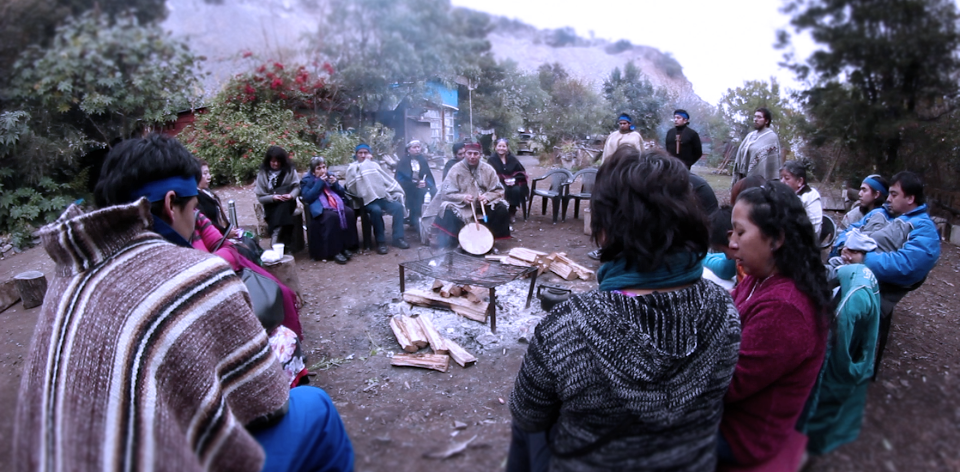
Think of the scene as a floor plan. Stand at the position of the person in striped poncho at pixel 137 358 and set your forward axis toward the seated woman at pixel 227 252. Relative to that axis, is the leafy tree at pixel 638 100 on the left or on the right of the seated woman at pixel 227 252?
right

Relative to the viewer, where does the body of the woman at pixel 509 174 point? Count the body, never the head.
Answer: toward the camera

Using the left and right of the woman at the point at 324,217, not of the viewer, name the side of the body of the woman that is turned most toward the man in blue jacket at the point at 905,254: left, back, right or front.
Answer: front

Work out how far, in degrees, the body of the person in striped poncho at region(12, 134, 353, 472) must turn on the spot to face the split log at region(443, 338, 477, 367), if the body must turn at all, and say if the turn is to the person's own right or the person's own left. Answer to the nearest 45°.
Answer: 0° — they already face it

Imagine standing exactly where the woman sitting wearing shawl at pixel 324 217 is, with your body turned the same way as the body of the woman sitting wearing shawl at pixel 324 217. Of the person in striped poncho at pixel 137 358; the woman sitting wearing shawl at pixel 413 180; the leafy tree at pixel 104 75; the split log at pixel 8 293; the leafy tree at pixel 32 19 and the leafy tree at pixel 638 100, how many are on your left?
2

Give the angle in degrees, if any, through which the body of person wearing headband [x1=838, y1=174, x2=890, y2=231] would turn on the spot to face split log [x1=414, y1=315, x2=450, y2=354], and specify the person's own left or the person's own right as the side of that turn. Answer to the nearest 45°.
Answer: approximately 45° to the person's own left

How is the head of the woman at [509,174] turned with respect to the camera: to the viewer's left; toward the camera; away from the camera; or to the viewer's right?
toward the camera

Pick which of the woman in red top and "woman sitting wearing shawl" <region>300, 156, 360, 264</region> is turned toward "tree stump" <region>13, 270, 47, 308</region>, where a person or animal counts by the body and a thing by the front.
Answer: the woman in red top

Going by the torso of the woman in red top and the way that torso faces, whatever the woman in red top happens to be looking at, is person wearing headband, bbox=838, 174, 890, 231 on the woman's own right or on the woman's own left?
on the woman's own right

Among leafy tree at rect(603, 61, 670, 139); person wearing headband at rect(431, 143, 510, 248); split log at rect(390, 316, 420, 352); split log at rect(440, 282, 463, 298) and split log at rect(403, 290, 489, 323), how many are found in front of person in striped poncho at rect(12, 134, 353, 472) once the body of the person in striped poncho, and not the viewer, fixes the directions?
5

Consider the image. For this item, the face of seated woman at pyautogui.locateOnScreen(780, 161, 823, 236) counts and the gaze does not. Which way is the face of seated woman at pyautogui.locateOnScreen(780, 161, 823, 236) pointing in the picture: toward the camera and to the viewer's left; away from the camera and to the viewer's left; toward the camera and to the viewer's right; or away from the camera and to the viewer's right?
toward the camera and to the viewer's left

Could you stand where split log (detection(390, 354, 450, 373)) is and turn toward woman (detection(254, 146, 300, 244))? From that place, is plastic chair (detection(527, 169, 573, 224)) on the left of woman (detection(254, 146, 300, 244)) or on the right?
right

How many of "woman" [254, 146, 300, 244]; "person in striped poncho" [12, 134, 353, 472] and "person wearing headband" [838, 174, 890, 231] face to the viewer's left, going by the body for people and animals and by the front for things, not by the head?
1

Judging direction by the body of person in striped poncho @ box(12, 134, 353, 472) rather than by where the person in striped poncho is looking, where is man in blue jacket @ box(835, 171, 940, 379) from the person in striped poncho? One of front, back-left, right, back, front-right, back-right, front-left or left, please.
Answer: front-right

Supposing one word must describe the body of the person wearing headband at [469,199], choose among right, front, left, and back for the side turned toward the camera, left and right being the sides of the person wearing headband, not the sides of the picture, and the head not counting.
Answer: front

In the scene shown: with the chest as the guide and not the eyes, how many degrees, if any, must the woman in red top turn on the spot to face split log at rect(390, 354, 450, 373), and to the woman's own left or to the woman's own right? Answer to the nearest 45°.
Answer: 0° — they already face it

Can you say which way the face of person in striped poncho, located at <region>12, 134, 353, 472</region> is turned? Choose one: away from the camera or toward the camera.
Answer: away from the camera

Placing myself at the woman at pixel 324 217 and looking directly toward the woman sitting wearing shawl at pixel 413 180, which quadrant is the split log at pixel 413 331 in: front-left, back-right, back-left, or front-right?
back-right

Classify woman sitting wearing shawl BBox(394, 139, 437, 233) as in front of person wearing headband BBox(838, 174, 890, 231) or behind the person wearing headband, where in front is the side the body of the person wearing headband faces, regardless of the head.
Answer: in front

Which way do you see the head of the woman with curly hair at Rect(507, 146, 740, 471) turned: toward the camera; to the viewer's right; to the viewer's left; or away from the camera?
away from the camera

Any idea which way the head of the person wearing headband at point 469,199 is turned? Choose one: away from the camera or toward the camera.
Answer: toward the camera
